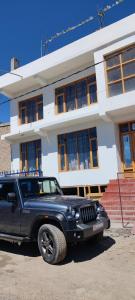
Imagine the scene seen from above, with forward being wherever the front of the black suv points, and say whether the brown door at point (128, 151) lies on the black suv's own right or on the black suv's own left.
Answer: on the black suv's own left

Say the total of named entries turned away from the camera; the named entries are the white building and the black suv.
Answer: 0

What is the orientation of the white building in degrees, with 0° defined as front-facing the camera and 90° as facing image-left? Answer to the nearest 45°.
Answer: approximately 45°

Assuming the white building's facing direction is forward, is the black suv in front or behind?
in front

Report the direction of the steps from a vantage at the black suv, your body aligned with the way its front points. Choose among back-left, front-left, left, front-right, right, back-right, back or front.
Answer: left
